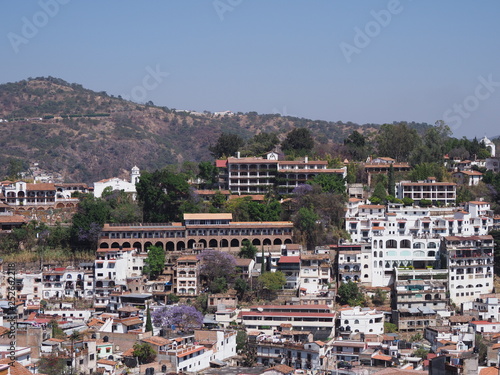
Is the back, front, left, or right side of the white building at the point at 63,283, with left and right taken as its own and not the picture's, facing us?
front

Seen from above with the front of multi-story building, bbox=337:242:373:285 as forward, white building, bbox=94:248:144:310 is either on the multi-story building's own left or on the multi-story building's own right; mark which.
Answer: on the multi-story building's own right

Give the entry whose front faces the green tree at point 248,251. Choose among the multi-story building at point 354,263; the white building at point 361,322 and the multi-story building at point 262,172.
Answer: the multi-story building at point 262,172

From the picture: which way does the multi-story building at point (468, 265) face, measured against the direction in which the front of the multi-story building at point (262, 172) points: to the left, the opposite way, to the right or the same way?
the same way

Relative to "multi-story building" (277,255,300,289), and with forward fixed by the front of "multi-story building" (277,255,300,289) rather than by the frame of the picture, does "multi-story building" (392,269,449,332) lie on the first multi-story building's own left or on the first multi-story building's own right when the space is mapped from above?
on the first multi-story building's own left

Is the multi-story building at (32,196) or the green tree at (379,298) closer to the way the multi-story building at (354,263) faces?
the green tree

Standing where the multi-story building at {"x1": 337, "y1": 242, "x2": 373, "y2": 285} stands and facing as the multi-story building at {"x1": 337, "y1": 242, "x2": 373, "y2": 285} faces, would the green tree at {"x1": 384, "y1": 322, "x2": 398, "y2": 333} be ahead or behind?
ahead

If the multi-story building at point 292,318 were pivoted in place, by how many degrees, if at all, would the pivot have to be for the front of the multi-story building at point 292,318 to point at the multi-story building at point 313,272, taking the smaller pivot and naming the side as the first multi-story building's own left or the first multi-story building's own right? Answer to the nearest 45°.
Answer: approximately 180°

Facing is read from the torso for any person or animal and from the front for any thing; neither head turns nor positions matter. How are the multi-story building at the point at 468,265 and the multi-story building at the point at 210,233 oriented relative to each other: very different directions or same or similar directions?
same or similar directions

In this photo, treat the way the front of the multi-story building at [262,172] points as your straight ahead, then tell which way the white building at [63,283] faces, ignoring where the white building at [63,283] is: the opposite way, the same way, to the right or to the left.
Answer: the same way

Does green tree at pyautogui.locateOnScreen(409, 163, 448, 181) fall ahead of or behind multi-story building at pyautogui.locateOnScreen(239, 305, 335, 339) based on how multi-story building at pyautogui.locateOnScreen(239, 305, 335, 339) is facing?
behind

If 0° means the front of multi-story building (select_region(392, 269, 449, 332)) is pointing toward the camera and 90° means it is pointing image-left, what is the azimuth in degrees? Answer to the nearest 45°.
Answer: approximately 0°

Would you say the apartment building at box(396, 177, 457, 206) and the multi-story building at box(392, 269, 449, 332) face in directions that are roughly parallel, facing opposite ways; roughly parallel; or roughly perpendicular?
roughly parallel

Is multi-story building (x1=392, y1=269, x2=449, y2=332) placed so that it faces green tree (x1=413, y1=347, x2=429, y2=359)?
yes

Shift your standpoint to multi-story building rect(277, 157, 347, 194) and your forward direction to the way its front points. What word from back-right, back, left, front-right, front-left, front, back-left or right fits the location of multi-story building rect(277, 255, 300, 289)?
front

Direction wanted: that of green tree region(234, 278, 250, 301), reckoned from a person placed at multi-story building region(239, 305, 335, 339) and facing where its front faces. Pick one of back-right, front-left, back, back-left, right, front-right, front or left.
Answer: back-right

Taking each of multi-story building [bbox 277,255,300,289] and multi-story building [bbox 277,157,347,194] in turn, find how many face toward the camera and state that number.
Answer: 2

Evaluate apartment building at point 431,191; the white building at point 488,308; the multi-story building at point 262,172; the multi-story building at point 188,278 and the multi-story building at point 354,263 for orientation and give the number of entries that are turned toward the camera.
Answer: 5

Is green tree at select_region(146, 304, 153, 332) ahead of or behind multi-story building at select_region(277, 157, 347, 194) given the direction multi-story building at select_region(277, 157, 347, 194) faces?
ahead

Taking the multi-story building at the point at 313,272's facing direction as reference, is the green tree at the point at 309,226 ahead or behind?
behind

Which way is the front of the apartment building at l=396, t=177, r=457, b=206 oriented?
toward the camera
